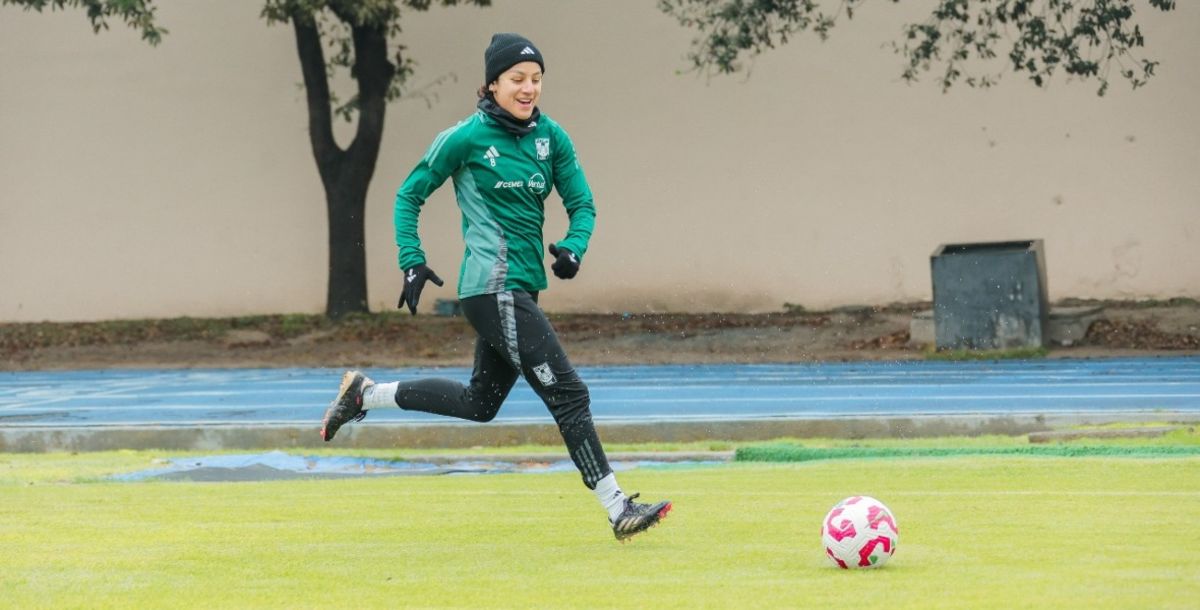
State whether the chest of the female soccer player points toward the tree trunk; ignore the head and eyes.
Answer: no

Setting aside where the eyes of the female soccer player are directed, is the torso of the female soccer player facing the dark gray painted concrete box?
no

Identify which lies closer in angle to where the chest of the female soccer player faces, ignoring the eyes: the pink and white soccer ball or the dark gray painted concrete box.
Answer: the pink and white soccer ball

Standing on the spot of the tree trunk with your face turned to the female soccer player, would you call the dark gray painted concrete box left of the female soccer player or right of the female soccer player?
left

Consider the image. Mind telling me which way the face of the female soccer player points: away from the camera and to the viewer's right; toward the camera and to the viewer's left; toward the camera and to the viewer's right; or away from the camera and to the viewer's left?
toward the camera and to the viewer's right

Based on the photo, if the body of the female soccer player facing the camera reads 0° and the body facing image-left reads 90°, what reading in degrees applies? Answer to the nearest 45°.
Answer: approximately 315°

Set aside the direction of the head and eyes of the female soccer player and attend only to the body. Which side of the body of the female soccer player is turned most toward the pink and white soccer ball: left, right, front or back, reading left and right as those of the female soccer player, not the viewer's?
front

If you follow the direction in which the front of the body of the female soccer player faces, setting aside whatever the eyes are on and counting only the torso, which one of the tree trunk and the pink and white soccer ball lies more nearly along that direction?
the pink and white soccer ball
